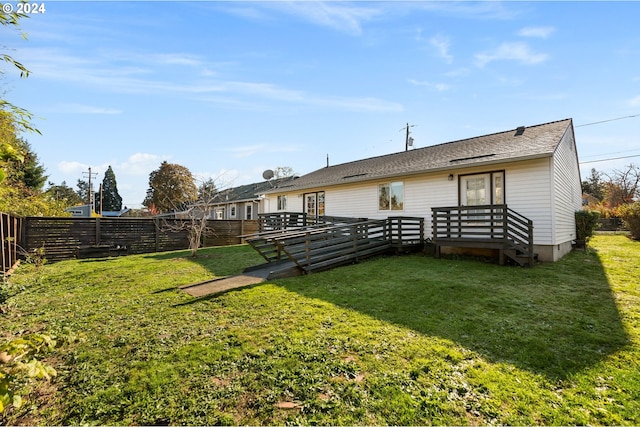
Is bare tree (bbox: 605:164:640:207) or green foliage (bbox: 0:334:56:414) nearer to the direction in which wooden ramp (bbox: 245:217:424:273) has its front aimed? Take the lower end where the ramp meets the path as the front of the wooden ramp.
the green foliage

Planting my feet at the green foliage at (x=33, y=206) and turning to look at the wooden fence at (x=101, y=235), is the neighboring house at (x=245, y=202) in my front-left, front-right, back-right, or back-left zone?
front-left

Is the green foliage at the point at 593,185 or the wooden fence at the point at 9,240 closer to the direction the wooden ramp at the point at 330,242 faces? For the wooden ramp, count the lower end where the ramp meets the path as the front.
the wooden fence

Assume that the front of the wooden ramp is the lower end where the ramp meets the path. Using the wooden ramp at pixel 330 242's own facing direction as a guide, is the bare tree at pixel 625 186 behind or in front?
behind

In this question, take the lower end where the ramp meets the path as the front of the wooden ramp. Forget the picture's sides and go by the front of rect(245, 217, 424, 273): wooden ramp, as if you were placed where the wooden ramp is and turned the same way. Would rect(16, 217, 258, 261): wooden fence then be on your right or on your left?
on your right

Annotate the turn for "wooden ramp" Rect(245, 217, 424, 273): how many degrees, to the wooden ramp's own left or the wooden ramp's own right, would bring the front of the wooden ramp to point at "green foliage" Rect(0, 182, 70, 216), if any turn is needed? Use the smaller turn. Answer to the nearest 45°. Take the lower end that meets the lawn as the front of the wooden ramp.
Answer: approximately 45° to the wooden ramp's own right

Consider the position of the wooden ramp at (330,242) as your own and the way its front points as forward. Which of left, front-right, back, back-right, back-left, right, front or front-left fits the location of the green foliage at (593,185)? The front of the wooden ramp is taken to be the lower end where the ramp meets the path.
back

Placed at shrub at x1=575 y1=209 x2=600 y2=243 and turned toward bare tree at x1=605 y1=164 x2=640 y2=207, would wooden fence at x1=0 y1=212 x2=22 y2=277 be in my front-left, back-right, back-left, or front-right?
back-left

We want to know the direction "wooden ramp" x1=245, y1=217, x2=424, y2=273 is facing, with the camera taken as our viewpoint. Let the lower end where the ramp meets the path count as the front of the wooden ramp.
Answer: facing the viewer and to the left of the viewer
